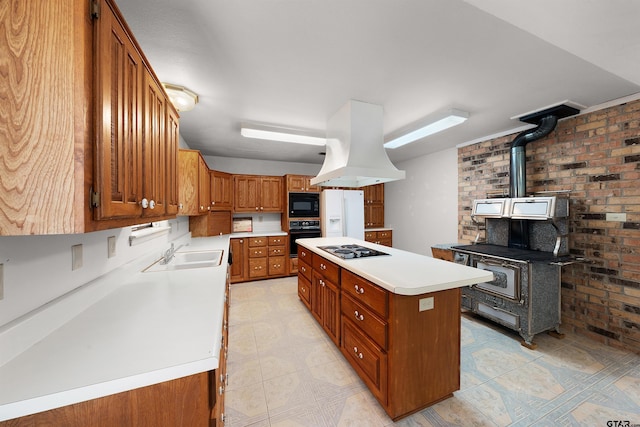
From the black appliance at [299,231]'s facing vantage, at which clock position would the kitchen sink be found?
The kitchen sink is roughly at 1 o'clock from the black appliance.

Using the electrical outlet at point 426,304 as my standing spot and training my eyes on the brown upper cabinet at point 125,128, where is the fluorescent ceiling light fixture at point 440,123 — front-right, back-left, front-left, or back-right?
back-right

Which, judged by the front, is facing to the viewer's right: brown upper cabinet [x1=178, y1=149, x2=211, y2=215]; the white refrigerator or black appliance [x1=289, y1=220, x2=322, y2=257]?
the brown upper cabinet

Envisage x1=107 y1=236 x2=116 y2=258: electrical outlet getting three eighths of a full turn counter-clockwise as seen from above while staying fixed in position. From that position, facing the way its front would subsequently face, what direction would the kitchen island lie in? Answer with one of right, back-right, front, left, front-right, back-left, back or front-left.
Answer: back-right

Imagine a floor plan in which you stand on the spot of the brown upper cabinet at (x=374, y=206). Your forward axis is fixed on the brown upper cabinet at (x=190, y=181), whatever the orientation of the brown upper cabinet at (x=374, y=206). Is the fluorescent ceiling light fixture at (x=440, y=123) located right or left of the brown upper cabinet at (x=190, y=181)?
left

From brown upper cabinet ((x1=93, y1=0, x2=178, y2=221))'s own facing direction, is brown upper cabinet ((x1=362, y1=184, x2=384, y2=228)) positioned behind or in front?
in front

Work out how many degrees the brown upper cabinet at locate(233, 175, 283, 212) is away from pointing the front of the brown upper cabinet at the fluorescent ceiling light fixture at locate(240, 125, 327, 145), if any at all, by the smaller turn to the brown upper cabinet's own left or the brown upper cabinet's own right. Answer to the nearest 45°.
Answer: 0° — it already faces it

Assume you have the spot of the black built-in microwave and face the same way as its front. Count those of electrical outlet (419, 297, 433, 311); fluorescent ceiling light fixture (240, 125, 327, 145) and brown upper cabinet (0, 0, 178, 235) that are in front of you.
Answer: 3

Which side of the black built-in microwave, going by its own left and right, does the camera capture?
front

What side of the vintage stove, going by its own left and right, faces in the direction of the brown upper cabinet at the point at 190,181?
front

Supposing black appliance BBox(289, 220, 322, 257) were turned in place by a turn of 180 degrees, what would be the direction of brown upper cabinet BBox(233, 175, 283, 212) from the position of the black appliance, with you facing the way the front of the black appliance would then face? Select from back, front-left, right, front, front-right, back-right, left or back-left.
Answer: left

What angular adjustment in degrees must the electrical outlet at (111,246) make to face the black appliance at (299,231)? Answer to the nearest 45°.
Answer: approximately 90° to its left

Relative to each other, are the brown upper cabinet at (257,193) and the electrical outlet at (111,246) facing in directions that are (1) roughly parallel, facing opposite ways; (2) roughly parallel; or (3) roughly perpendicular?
roughly perpendicular

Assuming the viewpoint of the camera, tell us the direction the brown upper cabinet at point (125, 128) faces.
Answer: facing to the right of the viewer

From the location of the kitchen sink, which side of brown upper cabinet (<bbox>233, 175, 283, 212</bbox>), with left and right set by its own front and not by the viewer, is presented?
front

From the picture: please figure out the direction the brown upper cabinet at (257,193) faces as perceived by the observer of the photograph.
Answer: facing the viewer

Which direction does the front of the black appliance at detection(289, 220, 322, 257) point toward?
toward the camera
